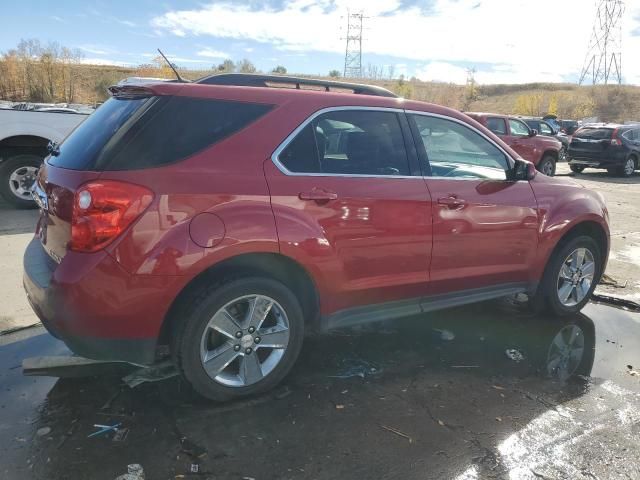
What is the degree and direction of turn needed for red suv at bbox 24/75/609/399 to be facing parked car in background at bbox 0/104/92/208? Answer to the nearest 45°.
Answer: approximately 90° to its left

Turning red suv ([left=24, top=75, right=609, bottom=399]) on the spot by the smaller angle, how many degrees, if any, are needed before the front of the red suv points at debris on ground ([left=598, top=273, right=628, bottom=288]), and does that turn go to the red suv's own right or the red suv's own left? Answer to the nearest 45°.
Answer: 0° — it already faces it

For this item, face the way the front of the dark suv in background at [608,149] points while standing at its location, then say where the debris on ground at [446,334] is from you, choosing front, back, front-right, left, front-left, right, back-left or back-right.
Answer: back-right

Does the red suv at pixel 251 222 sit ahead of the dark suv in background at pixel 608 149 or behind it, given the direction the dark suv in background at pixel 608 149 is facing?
behind

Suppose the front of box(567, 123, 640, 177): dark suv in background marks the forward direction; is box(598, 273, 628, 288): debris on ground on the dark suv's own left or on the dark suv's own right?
on the dark suv's own right

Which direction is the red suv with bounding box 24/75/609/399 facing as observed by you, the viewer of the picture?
facing away from the viewer and to the right of the viewer

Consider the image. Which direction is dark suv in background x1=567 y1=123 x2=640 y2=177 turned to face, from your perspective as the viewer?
facing away from the viewer and to the right of the viewer

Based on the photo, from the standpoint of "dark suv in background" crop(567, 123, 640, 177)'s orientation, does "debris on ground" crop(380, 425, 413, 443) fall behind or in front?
behind

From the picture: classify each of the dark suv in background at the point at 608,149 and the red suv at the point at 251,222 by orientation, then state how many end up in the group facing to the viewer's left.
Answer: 0
